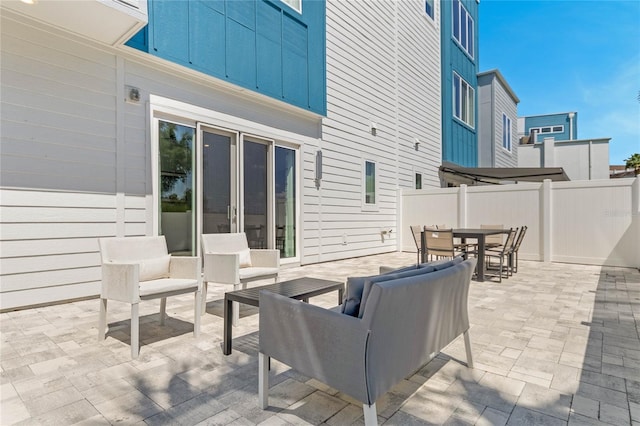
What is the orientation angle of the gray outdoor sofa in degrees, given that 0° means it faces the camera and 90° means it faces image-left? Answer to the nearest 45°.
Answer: approximately 135°

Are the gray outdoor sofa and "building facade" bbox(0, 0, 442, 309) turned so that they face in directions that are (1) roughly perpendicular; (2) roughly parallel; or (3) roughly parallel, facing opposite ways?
roughly parallel, facing opposite ways

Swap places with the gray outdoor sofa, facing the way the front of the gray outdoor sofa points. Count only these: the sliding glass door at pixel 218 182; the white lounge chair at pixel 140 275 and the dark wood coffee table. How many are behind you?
0

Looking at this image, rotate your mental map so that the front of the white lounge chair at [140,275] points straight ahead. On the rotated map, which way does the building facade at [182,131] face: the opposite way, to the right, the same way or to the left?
the same way

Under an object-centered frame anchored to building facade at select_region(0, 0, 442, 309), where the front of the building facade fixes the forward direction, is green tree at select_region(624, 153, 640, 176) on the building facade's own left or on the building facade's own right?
on the building facade's own left

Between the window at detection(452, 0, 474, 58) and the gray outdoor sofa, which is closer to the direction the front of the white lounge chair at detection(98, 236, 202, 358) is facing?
the gray outdoor sofa

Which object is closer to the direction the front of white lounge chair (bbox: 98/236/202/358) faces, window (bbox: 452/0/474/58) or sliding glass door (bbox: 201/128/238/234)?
the window

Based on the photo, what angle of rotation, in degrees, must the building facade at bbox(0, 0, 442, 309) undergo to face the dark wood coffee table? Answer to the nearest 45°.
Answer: approximately 45° to its right

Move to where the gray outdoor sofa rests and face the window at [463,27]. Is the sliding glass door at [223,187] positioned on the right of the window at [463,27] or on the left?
left

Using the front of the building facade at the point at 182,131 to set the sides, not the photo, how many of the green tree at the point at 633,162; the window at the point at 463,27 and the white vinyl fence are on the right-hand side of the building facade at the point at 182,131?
0

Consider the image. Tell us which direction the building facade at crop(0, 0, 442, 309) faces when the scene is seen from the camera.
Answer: facing the viewer and to the right of the viewer

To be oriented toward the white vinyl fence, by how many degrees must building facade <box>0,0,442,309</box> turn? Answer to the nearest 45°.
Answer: approximately 45° to its left

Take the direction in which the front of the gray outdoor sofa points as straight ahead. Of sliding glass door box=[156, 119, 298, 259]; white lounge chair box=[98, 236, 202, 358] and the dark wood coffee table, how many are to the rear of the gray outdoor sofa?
0

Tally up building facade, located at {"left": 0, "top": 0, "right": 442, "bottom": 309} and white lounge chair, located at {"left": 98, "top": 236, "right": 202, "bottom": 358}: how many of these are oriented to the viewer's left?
0

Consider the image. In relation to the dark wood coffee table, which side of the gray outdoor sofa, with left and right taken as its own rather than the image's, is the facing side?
front

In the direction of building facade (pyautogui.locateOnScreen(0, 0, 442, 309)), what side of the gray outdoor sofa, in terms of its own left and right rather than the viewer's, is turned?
front

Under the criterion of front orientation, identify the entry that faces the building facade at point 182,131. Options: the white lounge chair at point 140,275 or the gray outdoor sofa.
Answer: the gray outdoor sofa
